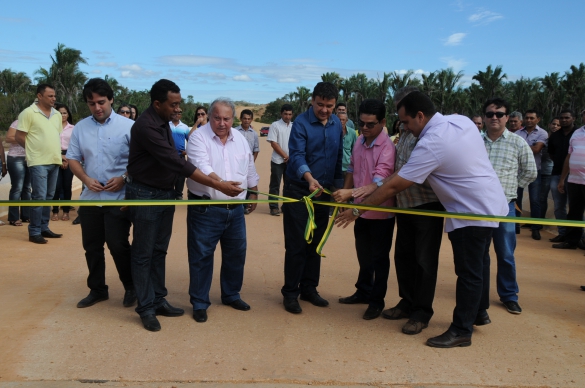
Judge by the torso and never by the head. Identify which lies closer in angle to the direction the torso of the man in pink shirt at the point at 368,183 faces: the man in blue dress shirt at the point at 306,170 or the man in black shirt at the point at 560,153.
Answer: the man in blue dress shirt

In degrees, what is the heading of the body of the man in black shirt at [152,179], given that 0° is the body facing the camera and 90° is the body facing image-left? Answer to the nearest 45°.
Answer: approximately 270°

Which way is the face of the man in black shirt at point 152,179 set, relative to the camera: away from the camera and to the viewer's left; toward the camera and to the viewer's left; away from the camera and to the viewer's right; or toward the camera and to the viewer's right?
toward the camera and to the viewer's right

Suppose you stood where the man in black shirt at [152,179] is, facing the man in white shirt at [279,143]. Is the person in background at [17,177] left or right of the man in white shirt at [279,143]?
left

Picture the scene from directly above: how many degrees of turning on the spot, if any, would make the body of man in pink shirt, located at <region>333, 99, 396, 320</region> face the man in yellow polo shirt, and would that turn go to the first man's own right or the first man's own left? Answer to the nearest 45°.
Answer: approximately 90° to the first man's own right

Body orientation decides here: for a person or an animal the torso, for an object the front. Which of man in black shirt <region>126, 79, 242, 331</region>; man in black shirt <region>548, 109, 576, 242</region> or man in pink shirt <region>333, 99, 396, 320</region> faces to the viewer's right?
man in black shirt <region>126, 79, 242, 331</region>

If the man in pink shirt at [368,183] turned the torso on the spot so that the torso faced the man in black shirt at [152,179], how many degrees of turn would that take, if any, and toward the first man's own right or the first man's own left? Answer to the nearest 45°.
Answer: approximately 45° to the first man's own right

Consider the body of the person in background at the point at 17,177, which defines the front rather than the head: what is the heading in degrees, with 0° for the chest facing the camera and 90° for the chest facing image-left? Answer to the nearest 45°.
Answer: approximately 315°
